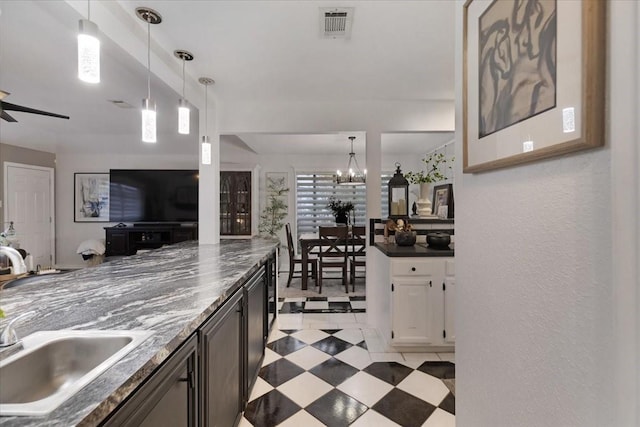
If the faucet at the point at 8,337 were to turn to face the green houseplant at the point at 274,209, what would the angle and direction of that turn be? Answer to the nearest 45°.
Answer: approximately 45° to its left

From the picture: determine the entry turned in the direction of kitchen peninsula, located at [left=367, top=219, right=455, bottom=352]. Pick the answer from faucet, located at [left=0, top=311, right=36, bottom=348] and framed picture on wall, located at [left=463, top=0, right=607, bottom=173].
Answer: the faucet

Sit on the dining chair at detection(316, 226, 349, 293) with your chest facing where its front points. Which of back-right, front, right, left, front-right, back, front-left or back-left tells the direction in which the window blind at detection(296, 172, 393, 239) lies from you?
front

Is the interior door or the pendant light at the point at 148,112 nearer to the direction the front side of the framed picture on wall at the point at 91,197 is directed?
the pendant light

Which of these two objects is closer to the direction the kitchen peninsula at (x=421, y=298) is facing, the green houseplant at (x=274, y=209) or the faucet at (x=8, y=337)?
the faucet

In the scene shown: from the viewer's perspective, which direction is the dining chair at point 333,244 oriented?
away from the camera

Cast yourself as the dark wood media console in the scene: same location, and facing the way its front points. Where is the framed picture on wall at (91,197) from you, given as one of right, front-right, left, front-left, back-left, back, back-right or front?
back-right

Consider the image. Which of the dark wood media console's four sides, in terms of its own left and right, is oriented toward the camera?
front

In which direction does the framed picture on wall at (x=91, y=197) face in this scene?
toward the camera

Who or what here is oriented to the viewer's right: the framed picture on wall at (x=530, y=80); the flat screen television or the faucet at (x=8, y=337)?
the faucet

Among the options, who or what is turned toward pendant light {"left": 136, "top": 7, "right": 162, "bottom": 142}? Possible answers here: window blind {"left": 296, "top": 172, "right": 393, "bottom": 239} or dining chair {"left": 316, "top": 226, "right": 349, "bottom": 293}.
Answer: the window blind

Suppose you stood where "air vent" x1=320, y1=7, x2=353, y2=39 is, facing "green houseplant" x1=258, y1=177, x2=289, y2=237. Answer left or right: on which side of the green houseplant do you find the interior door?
left

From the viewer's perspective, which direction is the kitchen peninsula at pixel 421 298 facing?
toward the camera
